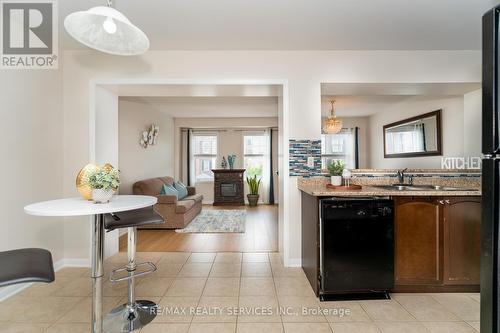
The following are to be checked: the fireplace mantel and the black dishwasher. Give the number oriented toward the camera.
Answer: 2

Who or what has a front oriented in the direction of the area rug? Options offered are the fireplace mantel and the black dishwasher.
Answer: the fireplace mantel

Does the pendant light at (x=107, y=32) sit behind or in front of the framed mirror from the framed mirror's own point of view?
in front

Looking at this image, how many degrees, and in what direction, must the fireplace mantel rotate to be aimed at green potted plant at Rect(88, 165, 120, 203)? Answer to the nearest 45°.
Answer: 0° — it already faces it

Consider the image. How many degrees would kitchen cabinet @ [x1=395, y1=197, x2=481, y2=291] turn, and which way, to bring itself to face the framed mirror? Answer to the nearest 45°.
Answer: approximately 180°

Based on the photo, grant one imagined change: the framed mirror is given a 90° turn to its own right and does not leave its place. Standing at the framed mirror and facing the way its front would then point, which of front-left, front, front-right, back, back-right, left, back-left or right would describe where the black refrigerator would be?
back-left

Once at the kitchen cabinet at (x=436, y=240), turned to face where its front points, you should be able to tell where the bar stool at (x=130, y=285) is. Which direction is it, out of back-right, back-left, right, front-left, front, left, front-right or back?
front-right

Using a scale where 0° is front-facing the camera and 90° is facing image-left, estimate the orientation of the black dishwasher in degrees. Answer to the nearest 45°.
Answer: approximately 0°

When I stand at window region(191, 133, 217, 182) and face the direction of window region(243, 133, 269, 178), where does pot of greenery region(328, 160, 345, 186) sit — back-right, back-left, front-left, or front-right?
front-right

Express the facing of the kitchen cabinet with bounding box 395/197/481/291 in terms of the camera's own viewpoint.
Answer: facing the viewer

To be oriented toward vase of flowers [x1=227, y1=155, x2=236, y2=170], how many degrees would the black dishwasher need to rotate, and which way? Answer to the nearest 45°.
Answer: approximately 135° to its right

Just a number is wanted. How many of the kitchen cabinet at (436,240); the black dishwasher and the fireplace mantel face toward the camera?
3

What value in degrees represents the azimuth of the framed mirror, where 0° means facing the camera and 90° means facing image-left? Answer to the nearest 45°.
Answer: approximately 45°
